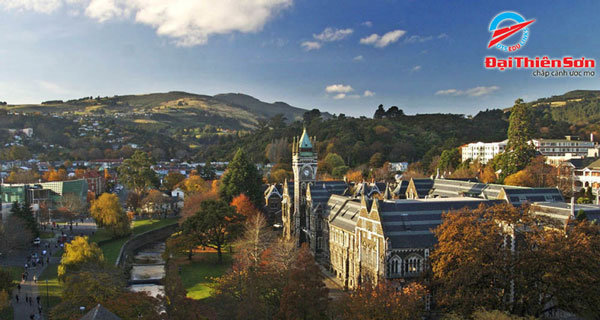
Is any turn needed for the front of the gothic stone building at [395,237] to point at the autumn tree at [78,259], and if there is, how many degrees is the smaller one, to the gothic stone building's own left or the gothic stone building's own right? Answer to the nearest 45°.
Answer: approximately 45° to the gothic stone building's own right

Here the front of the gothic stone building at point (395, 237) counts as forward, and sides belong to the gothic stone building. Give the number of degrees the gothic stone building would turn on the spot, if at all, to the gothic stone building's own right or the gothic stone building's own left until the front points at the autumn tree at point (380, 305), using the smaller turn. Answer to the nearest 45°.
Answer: approximately 45° to the gothic stone building's own left

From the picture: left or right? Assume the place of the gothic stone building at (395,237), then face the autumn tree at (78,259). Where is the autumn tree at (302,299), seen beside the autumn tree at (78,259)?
left

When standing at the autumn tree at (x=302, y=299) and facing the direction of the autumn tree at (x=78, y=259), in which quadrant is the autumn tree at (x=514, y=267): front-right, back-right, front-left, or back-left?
back-right

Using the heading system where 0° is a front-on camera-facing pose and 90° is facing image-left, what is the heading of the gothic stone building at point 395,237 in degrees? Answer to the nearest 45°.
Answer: approximately 45°

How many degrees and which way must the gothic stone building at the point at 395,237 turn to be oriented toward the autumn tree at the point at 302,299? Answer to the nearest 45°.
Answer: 0° — it already faces it
